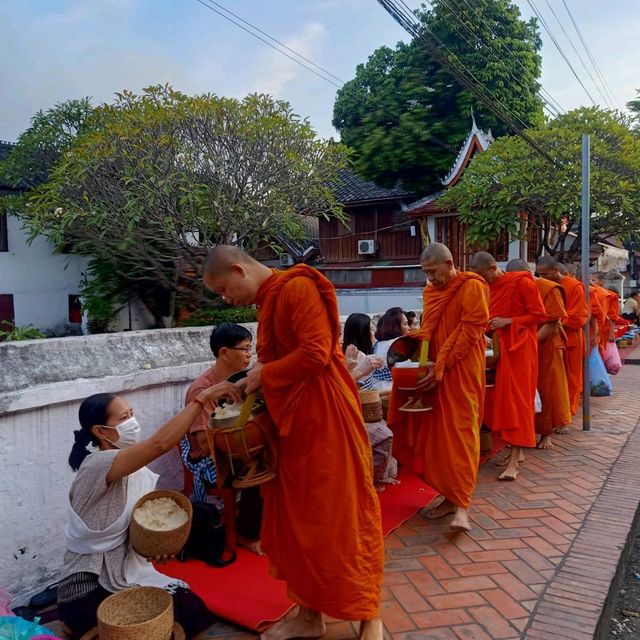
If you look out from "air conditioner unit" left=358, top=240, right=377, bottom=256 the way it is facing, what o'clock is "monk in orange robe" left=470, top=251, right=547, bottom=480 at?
The monk in orange robe is roughly at 12 o'clock from the air conditioner unit.

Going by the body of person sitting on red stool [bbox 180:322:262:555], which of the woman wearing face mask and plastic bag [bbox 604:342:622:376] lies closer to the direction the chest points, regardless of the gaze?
the plastic bag

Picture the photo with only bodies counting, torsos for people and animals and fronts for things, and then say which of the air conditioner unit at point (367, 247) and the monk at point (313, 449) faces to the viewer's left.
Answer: the monk

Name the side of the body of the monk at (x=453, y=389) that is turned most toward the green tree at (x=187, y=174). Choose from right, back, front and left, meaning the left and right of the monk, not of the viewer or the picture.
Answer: right

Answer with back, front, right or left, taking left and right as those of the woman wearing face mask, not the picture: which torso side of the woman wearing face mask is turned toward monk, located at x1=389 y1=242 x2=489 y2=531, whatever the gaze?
front

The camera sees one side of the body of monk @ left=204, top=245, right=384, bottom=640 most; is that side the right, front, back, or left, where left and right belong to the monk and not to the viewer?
left

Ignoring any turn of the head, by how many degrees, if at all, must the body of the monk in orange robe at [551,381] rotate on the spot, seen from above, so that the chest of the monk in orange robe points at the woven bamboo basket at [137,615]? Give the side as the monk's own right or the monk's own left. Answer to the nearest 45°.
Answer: approximately 45° to the monk's own left

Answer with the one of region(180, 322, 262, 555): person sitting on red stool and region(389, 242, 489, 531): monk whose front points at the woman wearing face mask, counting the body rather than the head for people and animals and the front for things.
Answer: the monk

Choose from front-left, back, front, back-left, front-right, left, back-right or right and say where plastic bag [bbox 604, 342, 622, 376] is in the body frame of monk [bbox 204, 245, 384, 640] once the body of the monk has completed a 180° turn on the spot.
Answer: front-left

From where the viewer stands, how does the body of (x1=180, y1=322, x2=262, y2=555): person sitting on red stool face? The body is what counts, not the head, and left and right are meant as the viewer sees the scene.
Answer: facing to the right of the viewer

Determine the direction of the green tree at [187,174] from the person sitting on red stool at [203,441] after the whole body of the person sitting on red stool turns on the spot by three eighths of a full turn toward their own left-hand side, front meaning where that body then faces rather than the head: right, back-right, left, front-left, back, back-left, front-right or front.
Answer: front-right

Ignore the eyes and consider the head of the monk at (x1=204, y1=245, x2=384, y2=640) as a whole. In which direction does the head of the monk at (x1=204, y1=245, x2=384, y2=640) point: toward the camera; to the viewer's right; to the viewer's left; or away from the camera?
to the viewer's left

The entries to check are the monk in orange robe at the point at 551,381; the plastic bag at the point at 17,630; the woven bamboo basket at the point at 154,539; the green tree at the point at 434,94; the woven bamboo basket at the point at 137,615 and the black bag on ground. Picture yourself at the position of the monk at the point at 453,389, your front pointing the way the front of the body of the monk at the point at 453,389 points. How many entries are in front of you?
4

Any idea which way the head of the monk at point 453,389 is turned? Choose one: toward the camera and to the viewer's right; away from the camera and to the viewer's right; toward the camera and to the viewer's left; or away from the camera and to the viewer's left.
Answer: toward the camera and to the viewer's left

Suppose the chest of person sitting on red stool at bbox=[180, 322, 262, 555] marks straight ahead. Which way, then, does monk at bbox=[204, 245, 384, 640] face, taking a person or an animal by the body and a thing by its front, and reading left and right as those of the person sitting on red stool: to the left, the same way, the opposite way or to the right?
the opposite way

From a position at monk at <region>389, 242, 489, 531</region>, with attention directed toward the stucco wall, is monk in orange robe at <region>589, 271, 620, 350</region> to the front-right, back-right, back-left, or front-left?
back-right
